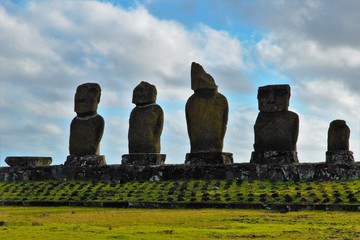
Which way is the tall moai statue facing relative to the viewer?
toward the camera

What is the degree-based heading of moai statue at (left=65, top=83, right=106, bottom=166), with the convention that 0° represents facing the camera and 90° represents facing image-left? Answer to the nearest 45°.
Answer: approximately 45°

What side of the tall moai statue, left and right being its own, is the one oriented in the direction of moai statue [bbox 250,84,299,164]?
left

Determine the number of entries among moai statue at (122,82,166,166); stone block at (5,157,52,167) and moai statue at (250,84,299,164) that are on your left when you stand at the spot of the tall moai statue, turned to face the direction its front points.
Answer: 1

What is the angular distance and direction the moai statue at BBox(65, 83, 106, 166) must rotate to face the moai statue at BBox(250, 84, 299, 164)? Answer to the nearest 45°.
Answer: approximately 90° to its left

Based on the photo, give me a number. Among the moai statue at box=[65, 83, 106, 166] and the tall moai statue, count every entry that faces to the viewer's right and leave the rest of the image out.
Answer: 0

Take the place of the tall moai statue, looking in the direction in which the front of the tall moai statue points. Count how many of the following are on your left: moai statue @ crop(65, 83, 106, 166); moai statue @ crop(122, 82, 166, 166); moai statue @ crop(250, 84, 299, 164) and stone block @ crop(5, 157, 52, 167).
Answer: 1

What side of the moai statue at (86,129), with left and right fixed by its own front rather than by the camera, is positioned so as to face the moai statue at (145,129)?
left

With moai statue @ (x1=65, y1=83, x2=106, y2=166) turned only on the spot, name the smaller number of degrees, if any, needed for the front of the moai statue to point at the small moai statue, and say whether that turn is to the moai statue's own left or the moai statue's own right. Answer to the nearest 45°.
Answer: approximately 90° to the moai statue's own left
